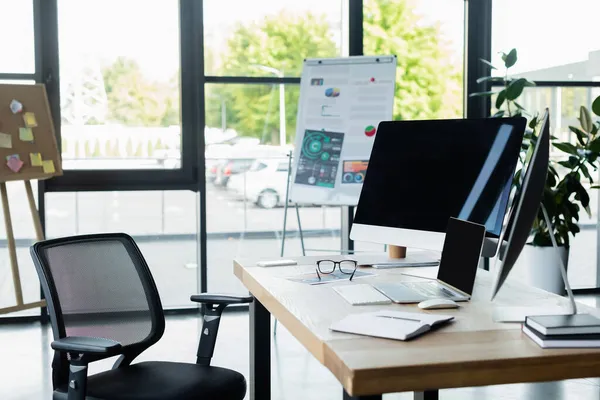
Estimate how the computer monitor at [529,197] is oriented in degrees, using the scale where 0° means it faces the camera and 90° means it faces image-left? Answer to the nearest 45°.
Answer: approximately 90°

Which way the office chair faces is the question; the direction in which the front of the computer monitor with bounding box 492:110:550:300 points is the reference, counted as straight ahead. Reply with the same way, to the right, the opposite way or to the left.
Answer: the opposite way

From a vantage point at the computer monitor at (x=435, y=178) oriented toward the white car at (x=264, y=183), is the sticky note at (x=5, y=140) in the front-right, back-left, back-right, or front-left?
front-left

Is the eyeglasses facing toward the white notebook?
no

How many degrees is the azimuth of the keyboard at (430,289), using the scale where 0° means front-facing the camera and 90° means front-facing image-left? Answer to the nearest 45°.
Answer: approximately 90°

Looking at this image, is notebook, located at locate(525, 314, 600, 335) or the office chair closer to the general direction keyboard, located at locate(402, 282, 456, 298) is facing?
the office chair

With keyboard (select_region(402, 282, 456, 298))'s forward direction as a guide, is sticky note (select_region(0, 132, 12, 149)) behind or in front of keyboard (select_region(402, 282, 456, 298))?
in front

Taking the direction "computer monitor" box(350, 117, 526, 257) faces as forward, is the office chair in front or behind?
in front

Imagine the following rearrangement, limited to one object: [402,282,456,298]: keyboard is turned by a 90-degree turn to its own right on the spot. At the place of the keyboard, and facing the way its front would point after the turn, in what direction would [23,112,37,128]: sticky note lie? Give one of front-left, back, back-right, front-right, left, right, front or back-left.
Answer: front-left
